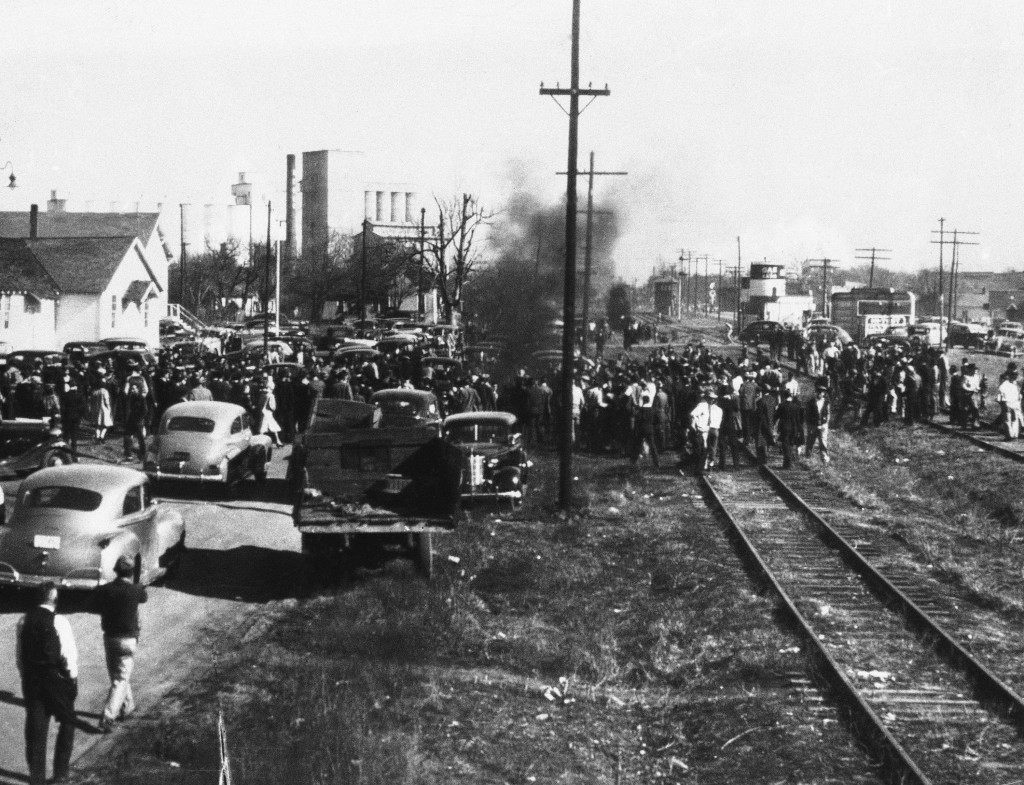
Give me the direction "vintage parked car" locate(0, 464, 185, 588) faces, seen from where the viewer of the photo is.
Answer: facing away from the viewer and to the right of the viewer

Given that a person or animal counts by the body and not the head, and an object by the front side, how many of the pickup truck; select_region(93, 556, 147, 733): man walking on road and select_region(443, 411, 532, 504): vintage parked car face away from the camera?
2

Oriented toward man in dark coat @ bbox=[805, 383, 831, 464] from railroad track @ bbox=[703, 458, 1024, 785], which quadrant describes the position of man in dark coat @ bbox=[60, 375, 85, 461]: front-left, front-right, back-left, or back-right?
front-left

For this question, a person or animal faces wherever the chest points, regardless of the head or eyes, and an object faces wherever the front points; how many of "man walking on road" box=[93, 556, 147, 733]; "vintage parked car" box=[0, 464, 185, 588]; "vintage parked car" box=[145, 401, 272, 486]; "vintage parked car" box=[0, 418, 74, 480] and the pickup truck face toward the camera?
0

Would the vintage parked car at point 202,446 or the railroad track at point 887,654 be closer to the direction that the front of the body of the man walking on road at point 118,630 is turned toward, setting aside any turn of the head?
the vintage parked car

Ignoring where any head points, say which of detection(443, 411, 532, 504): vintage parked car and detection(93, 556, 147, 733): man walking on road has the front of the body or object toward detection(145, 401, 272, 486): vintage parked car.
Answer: the man walking on road

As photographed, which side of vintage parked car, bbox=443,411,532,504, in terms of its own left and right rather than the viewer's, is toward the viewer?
front

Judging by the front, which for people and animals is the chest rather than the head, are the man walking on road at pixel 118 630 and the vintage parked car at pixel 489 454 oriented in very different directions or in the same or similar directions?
very different directions

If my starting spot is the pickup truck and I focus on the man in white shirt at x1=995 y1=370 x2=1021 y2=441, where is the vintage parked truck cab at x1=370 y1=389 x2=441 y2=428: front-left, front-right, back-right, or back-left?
front-left

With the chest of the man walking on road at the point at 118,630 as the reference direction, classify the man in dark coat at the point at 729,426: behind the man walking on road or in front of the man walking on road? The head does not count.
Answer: in front

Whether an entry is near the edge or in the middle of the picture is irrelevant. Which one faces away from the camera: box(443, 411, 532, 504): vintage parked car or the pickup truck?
the pickup truck

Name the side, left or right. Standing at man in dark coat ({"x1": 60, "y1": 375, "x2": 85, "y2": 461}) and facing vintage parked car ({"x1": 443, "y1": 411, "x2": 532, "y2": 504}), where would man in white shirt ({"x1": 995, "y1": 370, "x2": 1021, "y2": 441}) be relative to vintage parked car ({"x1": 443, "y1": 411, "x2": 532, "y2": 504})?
left

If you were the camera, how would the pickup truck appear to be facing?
facing away from the viewer

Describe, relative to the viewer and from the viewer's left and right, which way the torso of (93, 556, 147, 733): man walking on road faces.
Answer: facing away from the viewer

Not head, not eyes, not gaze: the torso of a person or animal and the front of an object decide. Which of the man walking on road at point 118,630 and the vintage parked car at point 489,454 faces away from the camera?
the man walking on road

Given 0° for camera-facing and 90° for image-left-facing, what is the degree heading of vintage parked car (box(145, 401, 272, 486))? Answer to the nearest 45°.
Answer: approximately 225°
